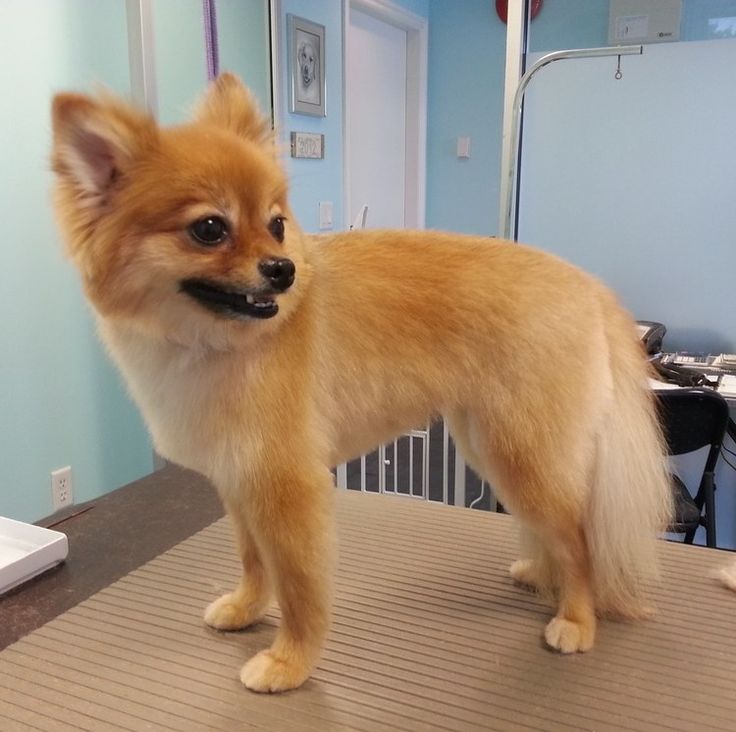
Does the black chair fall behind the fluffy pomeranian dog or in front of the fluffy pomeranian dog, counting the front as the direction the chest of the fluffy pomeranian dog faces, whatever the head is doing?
behind

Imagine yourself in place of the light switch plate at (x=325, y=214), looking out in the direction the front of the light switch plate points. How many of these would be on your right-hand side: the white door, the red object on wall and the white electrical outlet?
1

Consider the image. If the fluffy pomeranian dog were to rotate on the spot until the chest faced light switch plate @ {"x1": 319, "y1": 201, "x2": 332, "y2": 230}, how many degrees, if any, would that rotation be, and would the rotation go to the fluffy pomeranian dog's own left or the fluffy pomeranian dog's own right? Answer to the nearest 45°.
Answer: approximately 135° to the fluffy pomeranian dog's own right

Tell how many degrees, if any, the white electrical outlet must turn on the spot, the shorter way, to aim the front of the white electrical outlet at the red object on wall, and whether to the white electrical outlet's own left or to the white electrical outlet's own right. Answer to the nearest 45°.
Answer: approximately 90° to the white electrical outlet's own left

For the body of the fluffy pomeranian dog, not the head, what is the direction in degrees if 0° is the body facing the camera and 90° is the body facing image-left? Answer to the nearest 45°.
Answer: approximately 45°

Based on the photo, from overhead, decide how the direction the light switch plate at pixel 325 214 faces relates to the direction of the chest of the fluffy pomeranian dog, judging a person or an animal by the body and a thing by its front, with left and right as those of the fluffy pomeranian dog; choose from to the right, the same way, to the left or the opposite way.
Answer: to the left
